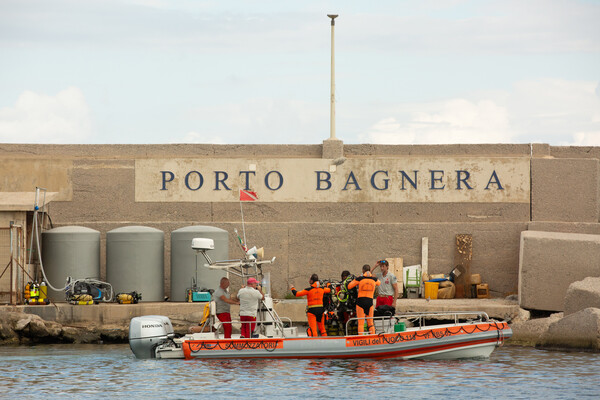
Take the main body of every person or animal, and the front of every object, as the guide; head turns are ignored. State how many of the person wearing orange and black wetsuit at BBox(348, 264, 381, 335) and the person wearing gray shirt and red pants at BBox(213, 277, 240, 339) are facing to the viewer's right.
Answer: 1

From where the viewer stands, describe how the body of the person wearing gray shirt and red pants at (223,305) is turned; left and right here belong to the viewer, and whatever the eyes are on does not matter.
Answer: facing to the right of the viewer

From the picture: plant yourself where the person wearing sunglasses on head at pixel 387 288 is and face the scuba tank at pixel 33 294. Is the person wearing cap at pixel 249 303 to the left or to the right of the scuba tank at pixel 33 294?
left

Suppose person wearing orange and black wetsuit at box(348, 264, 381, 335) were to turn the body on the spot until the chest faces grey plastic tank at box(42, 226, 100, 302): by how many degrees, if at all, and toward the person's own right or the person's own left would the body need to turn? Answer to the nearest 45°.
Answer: approximately 45° to the person's own left

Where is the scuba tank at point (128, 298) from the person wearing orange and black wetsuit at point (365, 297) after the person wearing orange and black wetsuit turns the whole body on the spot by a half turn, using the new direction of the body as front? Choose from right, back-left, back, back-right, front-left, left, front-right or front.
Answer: back-right

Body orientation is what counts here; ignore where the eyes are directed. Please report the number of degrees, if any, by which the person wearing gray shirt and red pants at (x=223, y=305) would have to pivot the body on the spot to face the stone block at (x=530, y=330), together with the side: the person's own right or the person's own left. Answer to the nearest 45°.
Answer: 0° — they already face it

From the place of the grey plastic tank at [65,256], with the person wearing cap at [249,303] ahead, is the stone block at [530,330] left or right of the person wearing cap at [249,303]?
left

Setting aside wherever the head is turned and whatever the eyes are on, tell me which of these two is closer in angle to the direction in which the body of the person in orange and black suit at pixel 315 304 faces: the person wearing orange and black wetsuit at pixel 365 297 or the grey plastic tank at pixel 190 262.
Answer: the grey plastic tank
